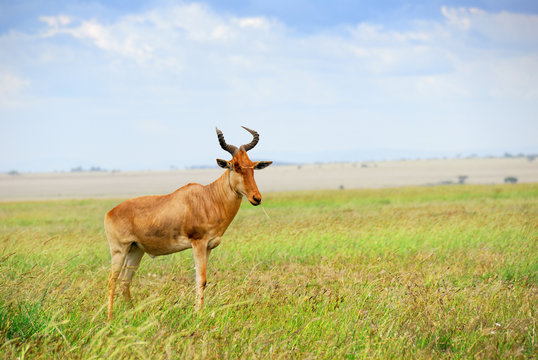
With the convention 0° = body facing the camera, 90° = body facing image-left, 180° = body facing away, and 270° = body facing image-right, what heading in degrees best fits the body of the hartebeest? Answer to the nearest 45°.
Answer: approximately 270°
